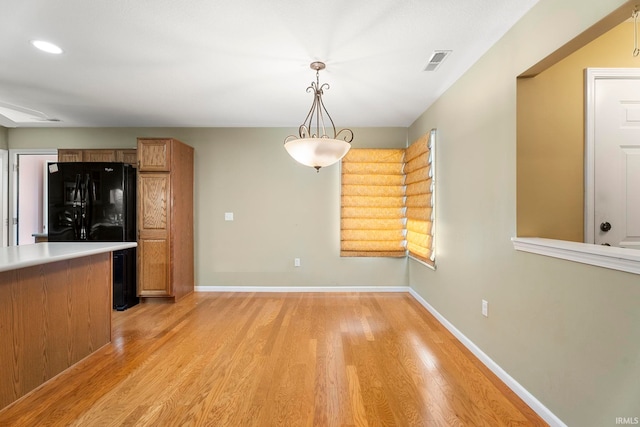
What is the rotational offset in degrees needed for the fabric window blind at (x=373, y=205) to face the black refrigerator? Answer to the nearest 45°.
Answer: approximately 90° to its right

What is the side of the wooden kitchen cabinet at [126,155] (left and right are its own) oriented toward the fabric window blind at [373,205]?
left

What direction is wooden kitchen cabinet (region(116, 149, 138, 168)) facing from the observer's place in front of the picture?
facing the viewer and to the left of the viewer

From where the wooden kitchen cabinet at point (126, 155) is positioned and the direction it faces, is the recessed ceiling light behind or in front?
in front

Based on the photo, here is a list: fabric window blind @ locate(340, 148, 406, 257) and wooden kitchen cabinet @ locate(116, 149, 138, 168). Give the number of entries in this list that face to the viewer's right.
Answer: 0

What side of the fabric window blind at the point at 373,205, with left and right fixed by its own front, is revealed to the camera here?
front

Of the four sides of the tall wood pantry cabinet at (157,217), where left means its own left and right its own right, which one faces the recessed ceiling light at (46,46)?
front

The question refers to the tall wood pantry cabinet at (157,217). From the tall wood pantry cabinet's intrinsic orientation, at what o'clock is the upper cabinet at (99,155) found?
The upper cabinet is roughly at 3 o'clock from the tall wood pantry cabinet.

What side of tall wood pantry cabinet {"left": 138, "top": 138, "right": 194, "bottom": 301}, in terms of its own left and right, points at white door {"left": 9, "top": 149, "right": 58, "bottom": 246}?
right

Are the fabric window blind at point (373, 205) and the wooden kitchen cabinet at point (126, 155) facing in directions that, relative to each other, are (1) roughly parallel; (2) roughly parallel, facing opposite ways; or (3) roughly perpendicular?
roughly parallel

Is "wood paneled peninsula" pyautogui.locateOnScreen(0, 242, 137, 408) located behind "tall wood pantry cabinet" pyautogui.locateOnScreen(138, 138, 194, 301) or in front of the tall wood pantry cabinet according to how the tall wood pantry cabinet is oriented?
in front

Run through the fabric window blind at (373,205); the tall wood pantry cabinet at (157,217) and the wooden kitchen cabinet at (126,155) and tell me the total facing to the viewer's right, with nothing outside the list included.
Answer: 0

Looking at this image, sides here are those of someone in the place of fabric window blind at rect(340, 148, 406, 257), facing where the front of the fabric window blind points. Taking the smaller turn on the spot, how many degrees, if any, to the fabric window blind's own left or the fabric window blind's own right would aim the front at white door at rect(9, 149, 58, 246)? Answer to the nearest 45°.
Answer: approximately 90° to the fabric window blind's own right

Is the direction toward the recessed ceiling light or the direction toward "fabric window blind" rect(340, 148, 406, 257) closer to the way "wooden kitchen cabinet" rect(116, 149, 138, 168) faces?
the recessed ceiling light

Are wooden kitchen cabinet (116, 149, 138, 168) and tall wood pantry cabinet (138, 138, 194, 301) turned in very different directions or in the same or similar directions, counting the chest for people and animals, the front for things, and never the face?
same or similar directions

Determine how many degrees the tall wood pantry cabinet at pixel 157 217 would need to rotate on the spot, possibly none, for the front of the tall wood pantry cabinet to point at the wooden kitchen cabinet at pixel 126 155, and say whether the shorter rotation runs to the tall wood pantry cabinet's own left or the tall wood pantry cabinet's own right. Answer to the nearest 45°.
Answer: approximately 90° to the tall wood pantry cabinet's own right
